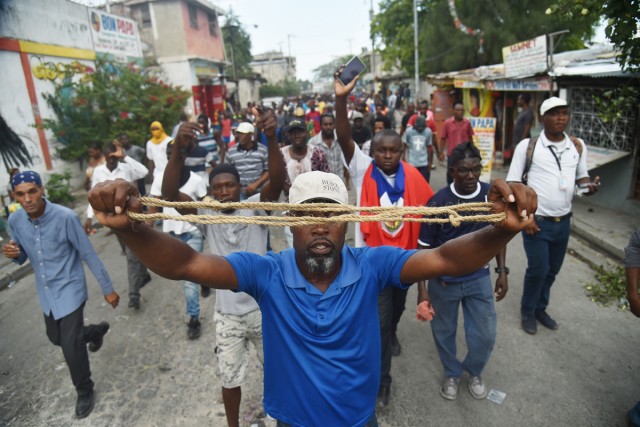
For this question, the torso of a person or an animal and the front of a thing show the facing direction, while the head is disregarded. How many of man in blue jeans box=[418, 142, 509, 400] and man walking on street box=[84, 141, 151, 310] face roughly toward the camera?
2

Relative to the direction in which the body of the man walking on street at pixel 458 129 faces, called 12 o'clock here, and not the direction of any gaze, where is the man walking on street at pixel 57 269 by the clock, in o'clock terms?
the man walking on street at pixel 57 269 is roughly at 1 o'clock from the man walking on street at pixel 458 129.

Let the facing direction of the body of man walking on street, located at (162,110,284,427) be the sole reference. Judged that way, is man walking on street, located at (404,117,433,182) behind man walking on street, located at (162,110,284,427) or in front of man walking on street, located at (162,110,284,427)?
behind

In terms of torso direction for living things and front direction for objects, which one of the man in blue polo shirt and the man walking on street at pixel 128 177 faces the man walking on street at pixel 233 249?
the man walking on street at pixel 128 177

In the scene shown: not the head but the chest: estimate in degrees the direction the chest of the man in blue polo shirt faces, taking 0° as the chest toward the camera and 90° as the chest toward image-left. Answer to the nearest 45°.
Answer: approximately 0°

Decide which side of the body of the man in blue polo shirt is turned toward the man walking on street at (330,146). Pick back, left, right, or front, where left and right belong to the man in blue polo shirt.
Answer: back

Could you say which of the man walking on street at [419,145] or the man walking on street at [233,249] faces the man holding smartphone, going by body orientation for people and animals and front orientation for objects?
the man walking on street at [419,145]

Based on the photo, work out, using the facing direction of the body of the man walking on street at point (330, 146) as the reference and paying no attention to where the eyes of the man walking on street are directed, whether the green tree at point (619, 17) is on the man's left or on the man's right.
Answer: on the man's left
